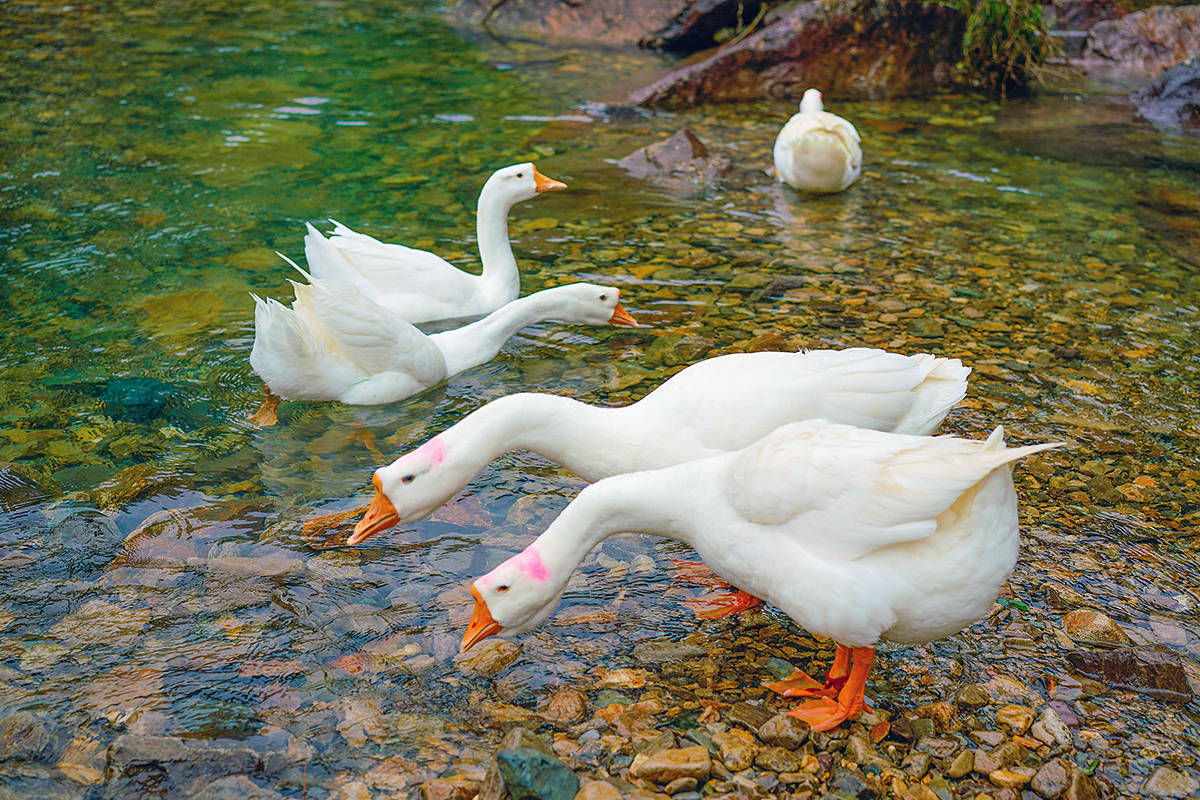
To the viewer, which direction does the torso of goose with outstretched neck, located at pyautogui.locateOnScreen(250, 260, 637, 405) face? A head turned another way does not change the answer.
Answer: to the viewer's right

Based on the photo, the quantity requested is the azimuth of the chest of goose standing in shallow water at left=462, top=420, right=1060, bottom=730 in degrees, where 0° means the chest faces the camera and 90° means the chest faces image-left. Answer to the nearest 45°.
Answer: approximately 90°

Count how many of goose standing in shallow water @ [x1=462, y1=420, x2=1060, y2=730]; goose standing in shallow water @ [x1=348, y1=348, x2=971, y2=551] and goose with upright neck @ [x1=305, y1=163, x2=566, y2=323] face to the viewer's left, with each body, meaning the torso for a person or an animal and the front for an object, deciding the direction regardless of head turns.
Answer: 2

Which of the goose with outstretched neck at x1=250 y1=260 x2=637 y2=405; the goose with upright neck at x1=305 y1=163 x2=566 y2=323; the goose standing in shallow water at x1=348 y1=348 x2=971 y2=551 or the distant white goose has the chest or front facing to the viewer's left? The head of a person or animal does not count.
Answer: the goose standing in shallow water

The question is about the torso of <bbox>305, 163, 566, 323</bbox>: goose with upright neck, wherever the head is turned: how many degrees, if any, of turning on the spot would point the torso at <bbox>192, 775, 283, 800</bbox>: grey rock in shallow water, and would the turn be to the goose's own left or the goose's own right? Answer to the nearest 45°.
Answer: approximately 90° to the goose's own right

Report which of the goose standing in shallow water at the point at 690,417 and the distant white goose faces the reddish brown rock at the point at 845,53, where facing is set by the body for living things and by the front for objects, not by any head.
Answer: the distant white goose

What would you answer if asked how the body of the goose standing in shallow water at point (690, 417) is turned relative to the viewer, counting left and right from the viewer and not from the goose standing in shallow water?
facing to the left of the viewer

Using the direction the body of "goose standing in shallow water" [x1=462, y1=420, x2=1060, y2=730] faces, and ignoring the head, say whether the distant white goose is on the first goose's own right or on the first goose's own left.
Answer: on the first goose's own right

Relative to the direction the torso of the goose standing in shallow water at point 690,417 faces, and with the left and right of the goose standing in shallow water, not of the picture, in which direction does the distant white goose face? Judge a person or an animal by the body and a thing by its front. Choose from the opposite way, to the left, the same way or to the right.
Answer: to the right

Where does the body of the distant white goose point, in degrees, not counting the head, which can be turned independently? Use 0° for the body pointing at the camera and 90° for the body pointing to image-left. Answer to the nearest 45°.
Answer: approximately 180°

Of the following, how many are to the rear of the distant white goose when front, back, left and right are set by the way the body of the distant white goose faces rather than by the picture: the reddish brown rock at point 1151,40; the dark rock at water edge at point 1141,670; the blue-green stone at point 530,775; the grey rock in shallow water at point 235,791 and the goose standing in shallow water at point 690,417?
4

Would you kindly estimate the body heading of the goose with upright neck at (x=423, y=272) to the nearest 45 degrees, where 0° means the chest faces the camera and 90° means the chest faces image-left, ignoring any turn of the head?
approximately 270°

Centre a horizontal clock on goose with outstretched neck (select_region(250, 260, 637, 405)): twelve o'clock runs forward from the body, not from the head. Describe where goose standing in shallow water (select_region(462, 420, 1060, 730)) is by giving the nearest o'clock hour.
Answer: The goose standing in shallow water is roughly at 2 o'clock from the goose with outstretched neck.

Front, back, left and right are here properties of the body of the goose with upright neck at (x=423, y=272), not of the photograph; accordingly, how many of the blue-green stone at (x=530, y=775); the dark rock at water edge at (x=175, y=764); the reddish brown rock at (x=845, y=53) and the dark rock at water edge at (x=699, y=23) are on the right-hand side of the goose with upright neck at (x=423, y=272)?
2
